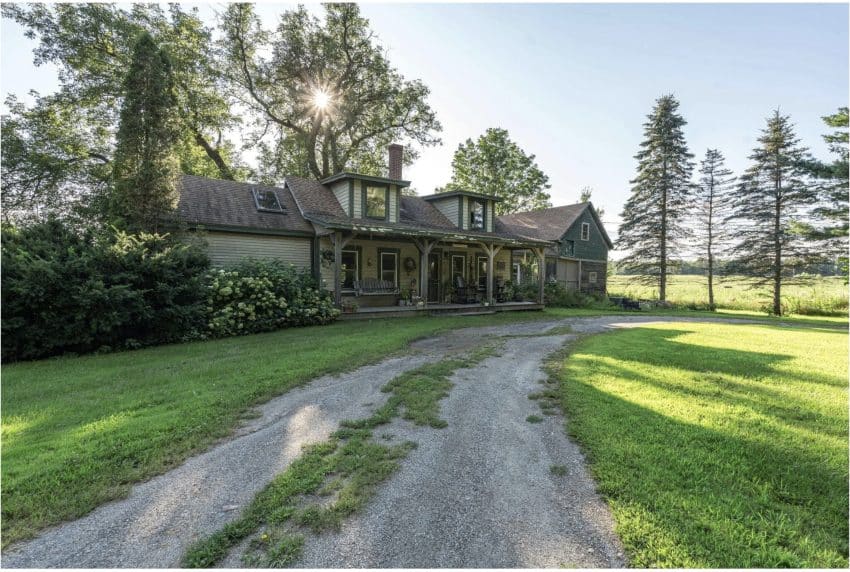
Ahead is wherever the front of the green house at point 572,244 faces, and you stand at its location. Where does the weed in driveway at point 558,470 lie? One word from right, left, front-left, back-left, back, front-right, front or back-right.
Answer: front-right

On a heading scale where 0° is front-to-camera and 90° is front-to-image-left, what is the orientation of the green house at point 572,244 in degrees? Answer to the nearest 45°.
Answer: approximately 315°

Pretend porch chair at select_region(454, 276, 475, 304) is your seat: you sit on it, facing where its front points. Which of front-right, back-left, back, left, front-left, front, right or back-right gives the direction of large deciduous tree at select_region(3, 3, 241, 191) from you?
back-right

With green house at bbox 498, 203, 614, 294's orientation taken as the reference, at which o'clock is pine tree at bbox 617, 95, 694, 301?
The pine tree is roughly at 10 o'clock from the green house.

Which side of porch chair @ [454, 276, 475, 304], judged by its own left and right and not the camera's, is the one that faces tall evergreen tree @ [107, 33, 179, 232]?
right

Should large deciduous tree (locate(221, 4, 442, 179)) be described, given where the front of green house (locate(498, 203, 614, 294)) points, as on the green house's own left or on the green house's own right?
on the green house's own right

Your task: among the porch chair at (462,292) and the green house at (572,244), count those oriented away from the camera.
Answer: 0

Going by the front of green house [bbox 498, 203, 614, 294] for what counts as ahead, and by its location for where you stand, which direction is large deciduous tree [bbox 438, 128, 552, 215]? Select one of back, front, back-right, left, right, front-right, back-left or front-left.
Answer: back

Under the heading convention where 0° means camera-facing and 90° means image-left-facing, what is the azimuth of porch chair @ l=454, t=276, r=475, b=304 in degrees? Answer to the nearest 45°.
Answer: approximately 315°
